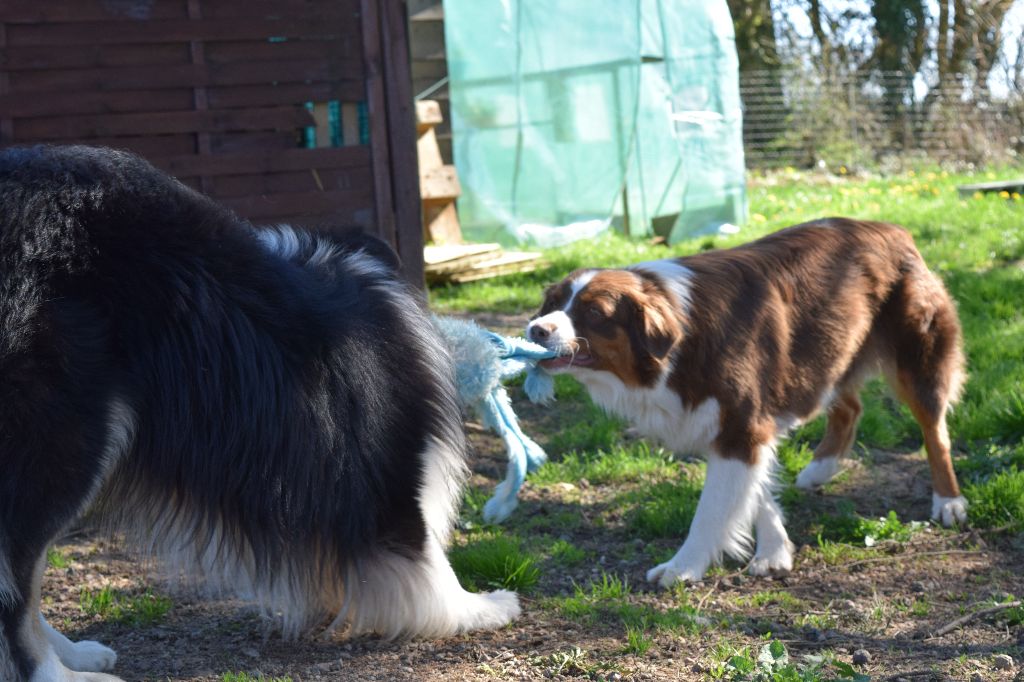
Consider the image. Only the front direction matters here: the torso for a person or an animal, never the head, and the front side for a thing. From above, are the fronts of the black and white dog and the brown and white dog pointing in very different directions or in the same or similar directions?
very different directions

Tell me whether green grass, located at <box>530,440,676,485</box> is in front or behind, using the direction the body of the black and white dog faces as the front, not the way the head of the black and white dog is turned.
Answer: in front

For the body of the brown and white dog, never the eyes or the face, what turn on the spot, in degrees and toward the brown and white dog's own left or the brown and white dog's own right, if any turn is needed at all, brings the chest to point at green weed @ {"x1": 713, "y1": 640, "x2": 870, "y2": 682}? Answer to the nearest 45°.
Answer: approximately 45° to the brown and white dog's own left

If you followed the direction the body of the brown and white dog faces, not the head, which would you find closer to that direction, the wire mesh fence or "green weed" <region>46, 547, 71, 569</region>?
the green weed

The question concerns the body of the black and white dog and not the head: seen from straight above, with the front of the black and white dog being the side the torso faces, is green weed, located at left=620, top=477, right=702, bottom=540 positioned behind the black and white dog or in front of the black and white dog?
in front

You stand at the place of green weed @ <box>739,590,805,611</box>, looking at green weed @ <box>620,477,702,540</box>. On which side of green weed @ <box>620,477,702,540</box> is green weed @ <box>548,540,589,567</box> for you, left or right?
left

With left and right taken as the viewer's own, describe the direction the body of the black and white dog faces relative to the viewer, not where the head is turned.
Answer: facing away from the viewer and to the right of the viewer

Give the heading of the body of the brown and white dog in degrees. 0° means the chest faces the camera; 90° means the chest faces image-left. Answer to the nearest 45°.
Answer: approximately 45°

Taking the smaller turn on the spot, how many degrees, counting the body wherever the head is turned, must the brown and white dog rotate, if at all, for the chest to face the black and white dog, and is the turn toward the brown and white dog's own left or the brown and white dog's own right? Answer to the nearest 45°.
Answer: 0° — it already faces it
